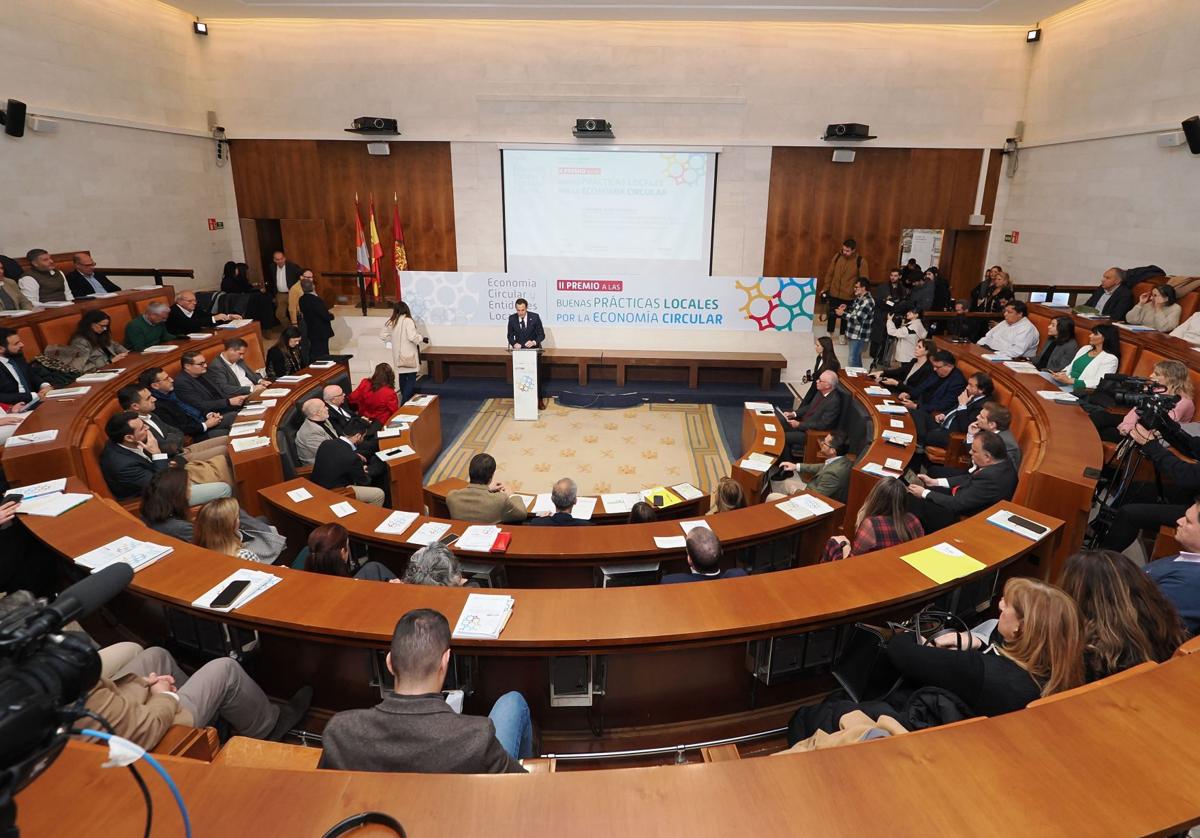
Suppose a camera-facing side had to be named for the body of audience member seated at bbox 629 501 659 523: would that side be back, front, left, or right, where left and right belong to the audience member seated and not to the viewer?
back

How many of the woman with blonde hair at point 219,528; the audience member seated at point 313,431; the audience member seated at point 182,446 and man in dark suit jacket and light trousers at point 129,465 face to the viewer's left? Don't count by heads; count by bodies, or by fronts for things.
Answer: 0

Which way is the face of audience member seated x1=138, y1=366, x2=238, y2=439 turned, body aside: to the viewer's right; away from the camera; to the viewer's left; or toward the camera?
to the viewer's right

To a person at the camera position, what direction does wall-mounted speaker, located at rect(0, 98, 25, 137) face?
facing to the right of the viewer

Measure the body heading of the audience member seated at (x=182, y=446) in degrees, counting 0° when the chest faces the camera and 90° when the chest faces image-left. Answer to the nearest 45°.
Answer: approximately 270°

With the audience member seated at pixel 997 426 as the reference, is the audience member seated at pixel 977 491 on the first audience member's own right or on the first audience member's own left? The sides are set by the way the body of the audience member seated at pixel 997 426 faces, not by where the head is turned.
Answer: on the first audience member's own left

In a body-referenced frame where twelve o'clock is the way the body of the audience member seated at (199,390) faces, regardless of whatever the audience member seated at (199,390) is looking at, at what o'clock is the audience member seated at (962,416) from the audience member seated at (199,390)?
the audience member seated at (962,416) is roughly at 1 o'clock from the audience member seated at (199,390).

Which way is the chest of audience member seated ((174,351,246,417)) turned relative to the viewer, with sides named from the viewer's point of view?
facing to the right of the viewer

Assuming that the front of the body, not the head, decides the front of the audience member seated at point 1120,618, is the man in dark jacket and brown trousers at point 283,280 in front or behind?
in front

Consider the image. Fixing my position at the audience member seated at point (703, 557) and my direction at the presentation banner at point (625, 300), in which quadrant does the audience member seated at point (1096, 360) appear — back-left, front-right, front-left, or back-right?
front-right

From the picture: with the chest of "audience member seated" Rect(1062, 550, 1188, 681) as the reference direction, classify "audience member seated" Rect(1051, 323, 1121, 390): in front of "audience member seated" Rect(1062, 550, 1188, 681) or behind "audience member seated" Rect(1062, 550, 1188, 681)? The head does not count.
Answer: in front

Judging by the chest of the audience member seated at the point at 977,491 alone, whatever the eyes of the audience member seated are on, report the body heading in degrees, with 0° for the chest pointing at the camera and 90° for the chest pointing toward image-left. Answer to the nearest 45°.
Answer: approximately 90°

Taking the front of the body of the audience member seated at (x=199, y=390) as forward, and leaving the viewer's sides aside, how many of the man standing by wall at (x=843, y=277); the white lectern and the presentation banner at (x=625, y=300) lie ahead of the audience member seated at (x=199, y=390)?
3

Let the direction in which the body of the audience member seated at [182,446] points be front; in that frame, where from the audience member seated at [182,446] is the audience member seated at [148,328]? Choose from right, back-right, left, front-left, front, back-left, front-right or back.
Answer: left

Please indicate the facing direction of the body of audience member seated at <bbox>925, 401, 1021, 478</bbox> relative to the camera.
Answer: to the viewer's left

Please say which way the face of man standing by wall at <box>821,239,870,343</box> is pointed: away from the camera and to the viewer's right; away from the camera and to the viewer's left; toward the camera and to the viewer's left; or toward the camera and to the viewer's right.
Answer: toward the camera and to the viewer's left

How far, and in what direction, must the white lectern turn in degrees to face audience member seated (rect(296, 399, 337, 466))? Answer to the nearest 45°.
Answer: approximately 45° to its right
